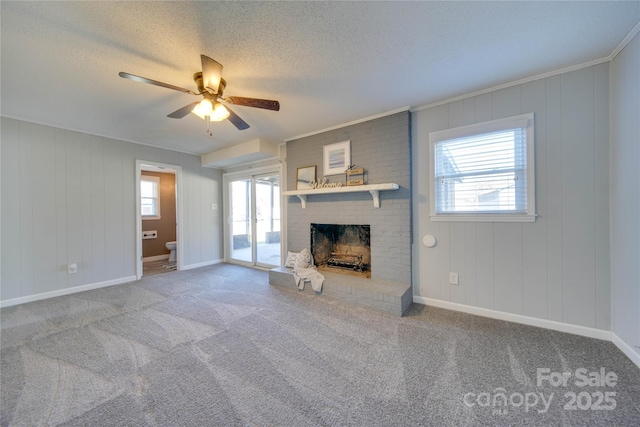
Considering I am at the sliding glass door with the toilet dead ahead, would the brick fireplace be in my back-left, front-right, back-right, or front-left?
back-left

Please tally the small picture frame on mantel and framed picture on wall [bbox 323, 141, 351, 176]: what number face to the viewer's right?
0

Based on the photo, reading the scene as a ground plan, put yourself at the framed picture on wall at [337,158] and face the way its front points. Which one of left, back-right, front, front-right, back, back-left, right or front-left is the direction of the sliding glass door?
right

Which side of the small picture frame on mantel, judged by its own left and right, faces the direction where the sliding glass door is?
right

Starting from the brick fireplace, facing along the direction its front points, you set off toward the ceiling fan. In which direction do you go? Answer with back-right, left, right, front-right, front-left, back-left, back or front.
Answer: front

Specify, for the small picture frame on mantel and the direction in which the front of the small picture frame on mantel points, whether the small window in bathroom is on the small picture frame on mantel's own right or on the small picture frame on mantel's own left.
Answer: on the small picture frame on mantel's own right

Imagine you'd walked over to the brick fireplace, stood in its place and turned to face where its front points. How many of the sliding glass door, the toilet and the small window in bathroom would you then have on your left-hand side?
0

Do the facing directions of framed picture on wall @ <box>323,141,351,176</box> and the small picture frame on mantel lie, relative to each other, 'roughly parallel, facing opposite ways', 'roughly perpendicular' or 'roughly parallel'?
roughly parallel

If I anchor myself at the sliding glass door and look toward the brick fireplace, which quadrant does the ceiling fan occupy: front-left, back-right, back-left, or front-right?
front-right

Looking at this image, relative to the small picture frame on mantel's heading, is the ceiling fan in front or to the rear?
in front

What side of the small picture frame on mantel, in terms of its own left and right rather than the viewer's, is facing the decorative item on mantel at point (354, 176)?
left

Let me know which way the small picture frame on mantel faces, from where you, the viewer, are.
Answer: facing the viewer and to the left of the viewer

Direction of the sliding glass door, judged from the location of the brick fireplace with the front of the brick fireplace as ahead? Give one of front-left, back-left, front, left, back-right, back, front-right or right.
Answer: right
